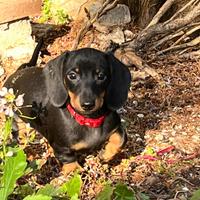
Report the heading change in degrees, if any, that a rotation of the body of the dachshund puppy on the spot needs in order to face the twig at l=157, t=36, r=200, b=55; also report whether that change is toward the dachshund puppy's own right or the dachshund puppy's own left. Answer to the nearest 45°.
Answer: approximately 90° to the dachshund puppy's own left

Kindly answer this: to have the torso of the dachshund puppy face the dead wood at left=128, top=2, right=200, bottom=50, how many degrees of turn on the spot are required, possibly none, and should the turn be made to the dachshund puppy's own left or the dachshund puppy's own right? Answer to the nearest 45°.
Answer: approximately 90° to the dachshund puppy's own left

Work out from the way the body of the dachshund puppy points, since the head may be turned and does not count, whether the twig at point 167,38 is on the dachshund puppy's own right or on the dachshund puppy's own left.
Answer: on the dachshund puppy's own left

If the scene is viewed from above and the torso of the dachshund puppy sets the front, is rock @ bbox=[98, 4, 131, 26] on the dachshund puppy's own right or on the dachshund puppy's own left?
on the dachshund puppy's own left

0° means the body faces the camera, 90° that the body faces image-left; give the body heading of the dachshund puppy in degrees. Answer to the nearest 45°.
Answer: approximately 315°

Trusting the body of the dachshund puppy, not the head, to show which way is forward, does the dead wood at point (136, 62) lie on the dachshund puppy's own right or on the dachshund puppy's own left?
on the dachshund puppy's own left

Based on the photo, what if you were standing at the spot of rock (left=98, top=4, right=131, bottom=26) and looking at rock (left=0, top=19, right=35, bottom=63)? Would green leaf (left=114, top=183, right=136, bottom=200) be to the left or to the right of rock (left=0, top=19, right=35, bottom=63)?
left

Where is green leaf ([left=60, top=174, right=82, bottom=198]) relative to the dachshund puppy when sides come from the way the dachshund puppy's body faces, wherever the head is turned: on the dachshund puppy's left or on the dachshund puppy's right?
on the dachshund puppy's right

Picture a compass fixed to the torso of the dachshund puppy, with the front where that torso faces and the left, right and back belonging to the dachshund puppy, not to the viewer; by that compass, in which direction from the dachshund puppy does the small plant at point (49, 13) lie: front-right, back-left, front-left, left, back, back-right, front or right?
back-left

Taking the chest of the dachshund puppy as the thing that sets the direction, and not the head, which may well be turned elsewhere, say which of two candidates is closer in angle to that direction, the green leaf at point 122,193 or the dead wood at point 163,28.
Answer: the green leaf

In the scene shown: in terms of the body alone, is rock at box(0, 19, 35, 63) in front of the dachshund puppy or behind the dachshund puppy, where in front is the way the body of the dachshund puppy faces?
behind

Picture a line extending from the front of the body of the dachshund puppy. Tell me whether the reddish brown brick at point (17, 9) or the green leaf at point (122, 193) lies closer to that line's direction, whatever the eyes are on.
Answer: the green leaf
